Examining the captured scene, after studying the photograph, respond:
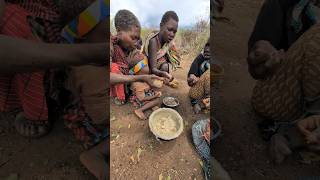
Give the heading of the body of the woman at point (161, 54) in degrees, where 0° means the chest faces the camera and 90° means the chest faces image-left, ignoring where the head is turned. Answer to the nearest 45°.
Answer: approximately 315°

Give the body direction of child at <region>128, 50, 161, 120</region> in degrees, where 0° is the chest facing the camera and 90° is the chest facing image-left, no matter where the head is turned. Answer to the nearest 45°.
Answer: approximately 315°

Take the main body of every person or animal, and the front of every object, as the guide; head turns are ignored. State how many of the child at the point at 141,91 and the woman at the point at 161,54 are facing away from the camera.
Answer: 0
